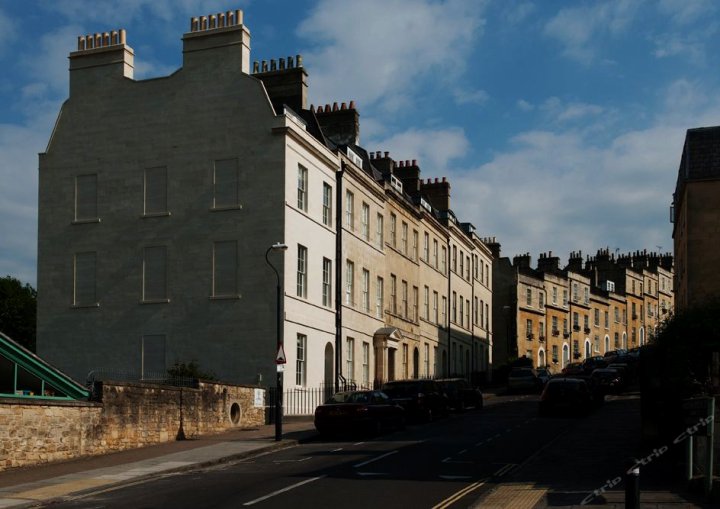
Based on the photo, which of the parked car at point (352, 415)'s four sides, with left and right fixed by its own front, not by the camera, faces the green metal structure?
back

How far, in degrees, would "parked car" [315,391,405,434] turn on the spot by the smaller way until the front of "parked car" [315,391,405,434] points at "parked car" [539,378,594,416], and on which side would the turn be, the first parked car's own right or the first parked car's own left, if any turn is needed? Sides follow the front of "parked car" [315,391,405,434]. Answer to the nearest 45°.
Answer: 0° — it already faces it

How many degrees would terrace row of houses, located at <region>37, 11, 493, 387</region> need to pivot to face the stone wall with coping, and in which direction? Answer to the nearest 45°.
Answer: approximately 45° to its right

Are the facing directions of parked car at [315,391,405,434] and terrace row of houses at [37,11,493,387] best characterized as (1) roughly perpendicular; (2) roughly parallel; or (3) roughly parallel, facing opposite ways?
roughly perpendicular

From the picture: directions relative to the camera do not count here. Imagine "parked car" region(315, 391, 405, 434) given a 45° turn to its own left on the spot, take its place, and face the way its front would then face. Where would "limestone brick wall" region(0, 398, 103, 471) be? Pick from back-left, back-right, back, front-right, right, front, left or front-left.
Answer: back-left

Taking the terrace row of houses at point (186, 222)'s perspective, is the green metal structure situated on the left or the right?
on its right

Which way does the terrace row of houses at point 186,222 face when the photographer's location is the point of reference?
facing the viewer and to the right of the viewer

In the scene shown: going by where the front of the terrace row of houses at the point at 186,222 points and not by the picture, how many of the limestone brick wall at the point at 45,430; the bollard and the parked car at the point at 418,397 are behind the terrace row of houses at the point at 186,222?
0

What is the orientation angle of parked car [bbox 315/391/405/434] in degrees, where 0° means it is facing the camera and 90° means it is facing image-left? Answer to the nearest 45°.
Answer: approximately 225°

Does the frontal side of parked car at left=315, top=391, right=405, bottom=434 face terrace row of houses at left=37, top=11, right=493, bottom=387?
no

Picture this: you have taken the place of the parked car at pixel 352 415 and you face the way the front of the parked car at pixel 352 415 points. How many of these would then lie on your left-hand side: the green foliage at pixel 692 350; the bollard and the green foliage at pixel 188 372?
1

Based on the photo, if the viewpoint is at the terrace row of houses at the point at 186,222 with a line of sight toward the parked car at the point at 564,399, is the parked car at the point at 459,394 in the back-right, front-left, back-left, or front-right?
front-left

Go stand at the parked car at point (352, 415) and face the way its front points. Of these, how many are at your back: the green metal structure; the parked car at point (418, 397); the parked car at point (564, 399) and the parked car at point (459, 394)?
1

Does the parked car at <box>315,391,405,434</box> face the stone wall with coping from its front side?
no

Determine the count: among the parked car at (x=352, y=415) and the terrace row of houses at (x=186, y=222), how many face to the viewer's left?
0

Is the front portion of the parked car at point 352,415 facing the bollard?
no
